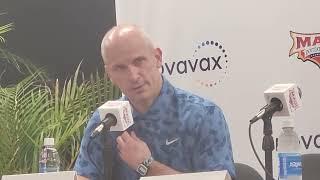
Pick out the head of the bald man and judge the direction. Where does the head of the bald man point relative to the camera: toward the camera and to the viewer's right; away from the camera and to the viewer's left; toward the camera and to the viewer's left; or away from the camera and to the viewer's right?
toward the camera and to the viewer's left

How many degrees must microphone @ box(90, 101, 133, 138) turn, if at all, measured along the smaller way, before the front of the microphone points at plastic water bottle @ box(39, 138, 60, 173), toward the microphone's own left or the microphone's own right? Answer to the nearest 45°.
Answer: approximately 90° to the microphone's own left

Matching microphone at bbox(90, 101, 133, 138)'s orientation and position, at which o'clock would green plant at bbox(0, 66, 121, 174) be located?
The green plant is roughly at 10 o'clock from the microphone.

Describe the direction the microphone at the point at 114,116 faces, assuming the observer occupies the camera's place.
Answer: facing away from the viewer and to the right of the viewer

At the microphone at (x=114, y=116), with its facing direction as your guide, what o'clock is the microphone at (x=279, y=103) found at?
the microphone at (x=279, y=103) is roughly at 2 o'clock from the microphone at (x=114, y=116).

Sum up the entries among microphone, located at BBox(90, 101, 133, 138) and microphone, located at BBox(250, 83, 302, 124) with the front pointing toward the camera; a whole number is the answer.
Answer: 0

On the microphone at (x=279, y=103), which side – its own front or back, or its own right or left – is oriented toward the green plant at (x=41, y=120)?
left

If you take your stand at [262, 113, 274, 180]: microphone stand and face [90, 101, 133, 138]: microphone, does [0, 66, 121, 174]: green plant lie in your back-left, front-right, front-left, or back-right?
front-right
